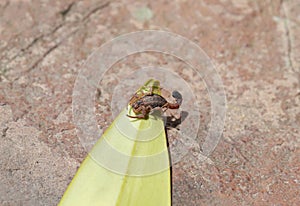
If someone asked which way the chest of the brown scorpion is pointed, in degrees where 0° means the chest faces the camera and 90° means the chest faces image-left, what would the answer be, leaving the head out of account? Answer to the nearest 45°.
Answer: approximately 90°
